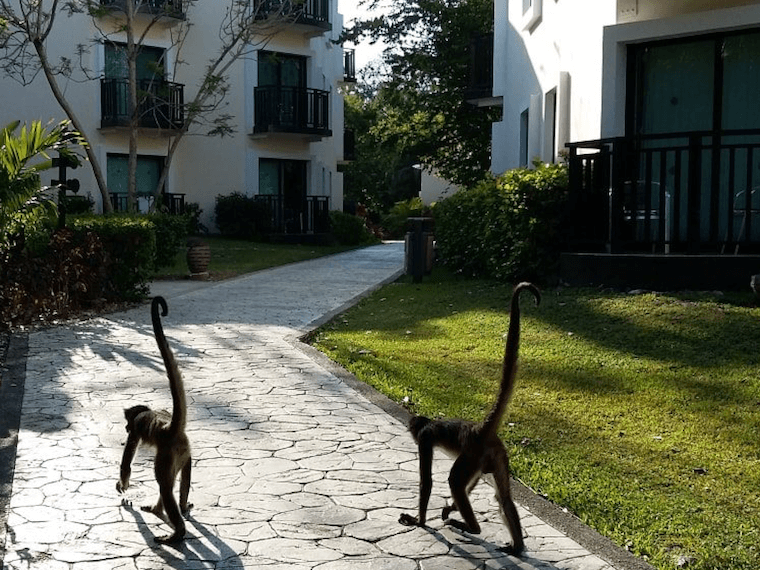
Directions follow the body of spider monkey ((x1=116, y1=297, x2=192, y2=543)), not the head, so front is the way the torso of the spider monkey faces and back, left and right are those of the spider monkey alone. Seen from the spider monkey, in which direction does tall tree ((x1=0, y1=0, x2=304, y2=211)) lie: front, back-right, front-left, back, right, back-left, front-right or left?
front-right

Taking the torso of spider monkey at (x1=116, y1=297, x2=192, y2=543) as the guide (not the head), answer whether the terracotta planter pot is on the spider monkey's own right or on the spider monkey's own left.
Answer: on the spider monkey's own right

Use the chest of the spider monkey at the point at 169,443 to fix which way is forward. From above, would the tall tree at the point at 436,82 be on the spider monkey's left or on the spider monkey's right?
on the spider monkey's right

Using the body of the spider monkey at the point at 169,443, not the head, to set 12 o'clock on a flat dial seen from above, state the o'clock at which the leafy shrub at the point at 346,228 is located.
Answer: The leafy shrub is roughly at 2 o'clock from the spider monkey.

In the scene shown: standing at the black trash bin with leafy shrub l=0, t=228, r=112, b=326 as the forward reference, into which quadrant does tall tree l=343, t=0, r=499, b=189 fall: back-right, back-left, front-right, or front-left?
back-right

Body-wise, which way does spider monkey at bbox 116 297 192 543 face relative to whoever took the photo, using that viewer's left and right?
facing away from the viewer and to the left of the viewer

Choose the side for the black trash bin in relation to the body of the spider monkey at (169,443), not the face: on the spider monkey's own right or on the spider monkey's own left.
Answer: on the spider monkey's own right

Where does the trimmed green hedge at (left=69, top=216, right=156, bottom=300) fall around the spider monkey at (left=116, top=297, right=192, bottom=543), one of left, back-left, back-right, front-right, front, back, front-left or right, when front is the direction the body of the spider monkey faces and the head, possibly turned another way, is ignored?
front-right

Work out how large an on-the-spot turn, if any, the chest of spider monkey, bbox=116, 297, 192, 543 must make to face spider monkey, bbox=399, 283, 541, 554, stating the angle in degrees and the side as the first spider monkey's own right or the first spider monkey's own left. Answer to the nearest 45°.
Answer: approximately 135° to the first spider monkey's own right

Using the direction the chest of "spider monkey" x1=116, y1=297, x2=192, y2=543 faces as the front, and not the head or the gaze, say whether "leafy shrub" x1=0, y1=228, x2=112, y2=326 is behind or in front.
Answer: in front

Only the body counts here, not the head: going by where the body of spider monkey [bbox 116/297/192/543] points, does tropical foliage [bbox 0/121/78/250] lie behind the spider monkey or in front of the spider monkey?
in front
